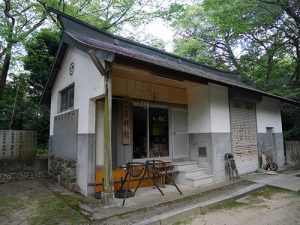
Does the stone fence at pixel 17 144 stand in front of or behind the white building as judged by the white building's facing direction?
behind

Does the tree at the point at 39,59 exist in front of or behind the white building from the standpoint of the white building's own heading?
behind

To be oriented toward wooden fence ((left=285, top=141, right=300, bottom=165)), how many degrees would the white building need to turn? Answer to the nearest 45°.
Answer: approximately 90° to its left

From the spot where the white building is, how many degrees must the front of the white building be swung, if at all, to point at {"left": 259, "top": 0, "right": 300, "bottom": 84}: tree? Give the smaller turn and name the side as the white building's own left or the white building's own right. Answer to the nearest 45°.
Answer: approximately 90° to the white building's own left

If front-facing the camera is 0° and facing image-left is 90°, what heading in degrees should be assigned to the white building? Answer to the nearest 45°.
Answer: approximately 315°

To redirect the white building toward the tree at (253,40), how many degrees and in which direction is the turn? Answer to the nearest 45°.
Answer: approximately 90° to its left

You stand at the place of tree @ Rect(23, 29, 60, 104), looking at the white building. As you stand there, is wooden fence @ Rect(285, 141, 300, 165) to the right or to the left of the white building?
left
